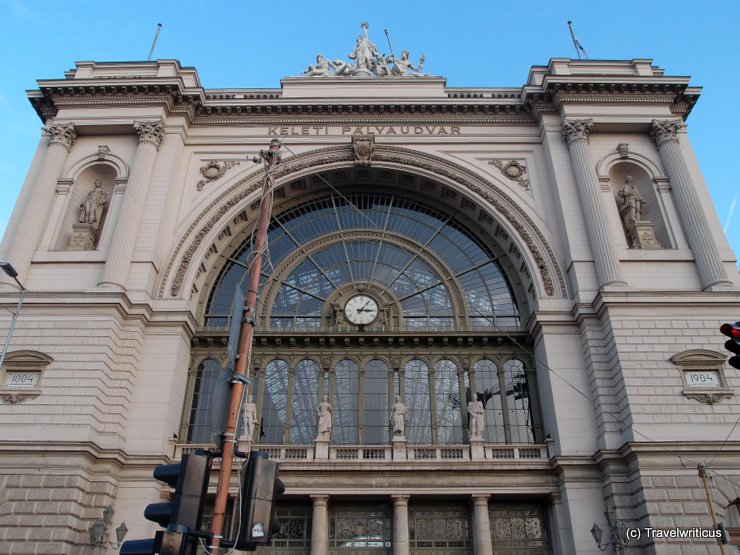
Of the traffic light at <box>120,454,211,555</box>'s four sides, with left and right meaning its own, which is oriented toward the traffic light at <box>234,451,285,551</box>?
back

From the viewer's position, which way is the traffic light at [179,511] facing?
facing to the left of the viewer

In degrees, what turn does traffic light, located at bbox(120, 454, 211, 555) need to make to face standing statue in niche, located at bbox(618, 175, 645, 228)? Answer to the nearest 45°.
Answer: approximately 135° to its right

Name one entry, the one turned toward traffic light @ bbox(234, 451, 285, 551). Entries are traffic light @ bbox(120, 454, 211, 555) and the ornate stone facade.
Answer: the ornate stone facade

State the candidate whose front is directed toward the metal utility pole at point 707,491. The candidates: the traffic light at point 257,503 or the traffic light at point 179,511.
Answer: the traffic light at point 257,503

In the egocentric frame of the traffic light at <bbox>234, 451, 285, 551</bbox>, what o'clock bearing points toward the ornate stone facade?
The ornate stone facade is roughly at 11 o'clock from the traffic light.

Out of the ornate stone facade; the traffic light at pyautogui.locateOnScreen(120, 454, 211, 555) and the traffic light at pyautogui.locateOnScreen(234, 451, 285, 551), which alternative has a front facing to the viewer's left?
the traffic light at pyautogui.locateOnScreen(120, 454, 211, 555)

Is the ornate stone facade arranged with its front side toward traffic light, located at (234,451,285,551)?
yes

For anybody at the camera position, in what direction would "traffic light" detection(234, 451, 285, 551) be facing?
facing away from the viewer and to the right of the viewer
